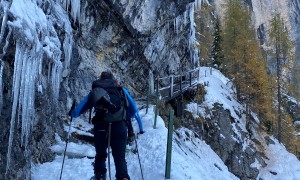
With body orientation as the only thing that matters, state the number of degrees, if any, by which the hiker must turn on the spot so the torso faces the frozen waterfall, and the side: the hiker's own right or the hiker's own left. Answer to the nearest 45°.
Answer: approximately 45° to the hiker's own left

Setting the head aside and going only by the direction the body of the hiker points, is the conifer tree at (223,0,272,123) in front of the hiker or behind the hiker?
in front

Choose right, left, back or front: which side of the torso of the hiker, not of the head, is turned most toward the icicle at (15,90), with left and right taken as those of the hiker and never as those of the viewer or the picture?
left

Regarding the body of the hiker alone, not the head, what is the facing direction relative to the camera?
away from the camera

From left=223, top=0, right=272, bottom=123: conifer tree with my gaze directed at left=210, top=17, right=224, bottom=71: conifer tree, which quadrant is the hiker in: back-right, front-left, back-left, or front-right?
back-left

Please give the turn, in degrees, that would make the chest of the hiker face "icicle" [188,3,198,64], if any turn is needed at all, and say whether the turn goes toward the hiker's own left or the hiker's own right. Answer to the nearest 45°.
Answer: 0° — they already face it

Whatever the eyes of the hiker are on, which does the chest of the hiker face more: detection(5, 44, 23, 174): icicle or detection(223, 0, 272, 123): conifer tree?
the conifer tree

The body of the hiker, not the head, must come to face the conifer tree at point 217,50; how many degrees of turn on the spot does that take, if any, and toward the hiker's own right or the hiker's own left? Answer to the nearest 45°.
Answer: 0° — they already face it
